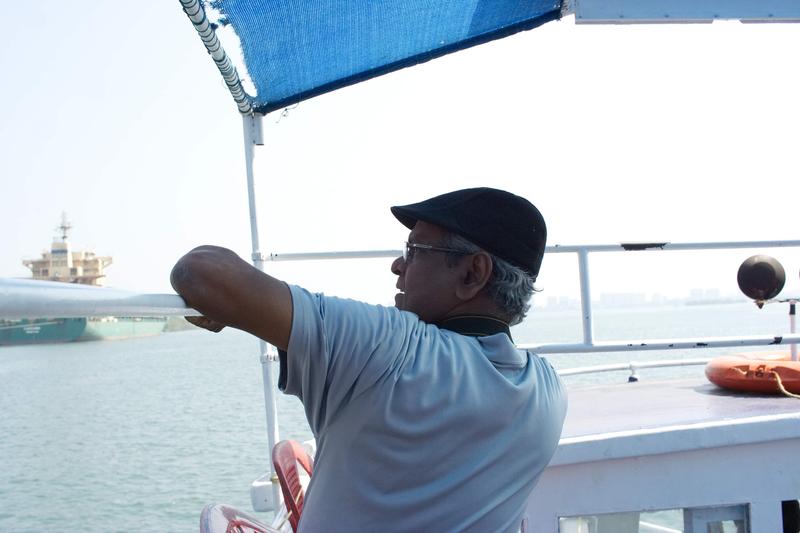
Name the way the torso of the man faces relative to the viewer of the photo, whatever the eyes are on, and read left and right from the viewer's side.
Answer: facing away from the viewer and to the left of the viewer

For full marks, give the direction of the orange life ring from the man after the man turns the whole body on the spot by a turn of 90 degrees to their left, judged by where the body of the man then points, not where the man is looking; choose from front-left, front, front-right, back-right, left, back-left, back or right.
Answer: back

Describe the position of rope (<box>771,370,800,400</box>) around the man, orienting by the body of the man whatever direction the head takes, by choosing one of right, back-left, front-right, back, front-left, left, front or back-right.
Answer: right

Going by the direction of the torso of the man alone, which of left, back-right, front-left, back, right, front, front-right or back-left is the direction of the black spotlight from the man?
right
